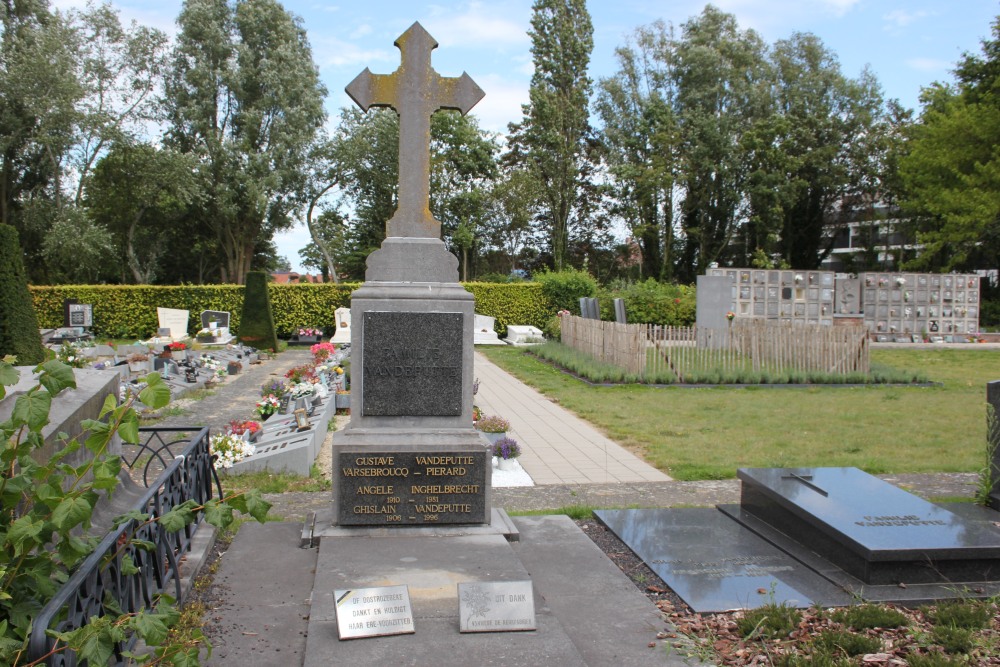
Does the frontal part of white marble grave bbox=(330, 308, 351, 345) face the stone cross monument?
yes

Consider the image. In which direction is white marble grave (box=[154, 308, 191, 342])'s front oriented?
toward the camera

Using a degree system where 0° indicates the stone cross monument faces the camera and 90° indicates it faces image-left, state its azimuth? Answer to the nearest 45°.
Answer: approximately 0°

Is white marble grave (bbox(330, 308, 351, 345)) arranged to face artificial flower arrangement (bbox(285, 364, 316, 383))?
yes

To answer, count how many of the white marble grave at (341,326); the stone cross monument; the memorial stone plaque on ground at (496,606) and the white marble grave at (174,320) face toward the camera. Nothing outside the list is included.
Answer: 4

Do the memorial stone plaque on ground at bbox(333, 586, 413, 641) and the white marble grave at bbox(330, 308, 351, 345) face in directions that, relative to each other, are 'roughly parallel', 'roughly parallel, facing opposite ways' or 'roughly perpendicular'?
roughly parallel

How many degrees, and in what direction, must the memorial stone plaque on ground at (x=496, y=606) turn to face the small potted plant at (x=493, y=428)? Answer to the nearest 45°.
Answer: approximately 180°

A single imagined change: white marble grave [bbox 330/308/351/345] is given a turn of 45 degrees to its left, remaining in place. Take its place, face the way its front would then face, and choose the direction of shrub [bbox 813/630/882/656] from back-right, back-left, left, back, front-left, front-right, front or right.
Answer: front-right

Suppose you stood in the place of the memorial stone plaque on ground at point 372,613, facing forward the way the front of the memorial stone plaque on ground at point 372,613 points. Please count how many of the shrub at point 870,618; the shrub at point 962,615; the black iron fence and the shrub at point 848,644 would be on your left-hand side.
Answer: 3

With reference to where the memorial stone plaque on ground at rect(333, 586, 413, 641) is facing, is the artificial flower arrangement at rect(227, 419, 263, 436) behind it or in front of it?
behind

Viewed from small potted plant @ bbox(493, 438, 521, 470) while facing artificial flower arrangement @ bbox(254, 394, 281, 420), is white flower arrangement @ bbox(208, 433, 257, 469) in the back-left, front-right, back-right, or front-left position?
front-left

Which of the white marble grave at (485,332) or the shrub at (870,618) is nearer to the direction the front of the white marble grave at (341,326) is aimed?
the shrub

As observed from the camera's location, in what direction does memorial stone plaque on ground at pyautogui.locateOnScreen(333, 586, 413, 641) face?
facing the viewer

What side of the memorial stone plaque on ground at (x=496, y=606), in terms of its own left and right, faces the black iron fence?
right

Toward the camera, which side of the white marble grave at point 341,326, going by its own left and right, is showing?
front

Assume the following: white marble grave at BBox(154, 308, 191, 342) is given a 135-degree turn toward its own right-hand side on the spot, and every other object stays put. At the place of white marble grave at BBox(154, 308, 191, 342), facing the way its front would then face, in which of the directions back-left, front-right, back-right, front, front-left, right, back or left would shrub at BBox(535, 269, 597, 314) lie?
back-right

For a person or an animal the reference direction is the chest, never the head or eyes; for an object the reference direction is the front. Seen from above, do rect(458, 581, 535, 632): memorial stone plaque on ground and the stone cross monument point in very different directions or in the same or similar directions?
same or similar directions
